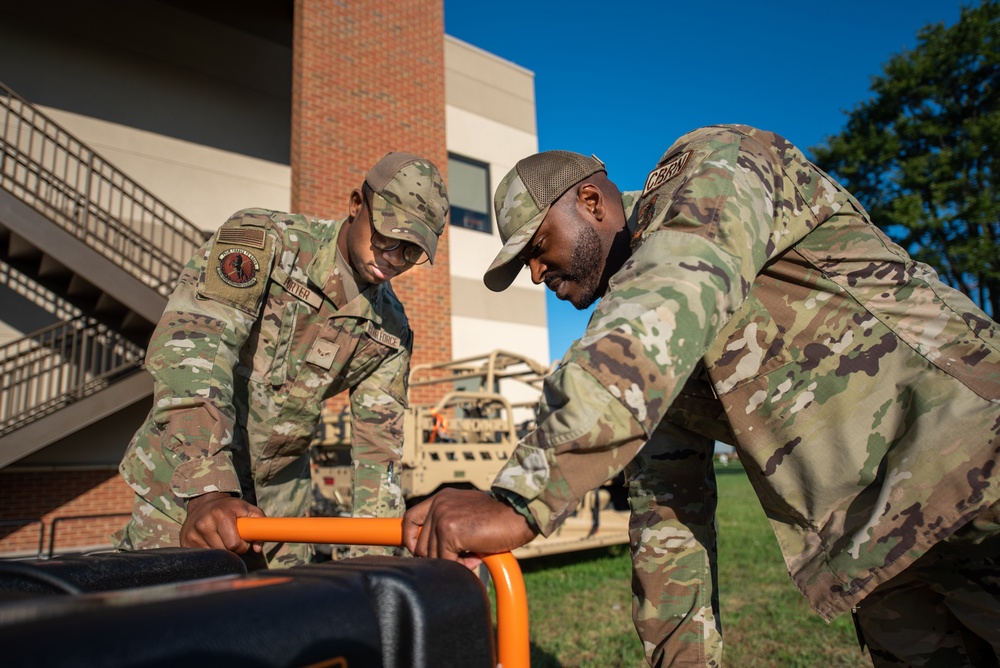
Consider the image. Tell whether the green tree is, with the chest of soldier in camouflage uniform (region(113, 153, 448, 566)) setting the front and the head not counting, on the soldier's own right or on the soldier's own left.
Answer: on the soldier's own left

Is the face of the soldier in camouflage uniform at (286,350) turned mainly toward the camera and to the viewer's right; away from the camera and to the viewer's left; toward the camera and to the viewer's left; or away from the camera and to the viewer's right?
toward the camera and to the viewer's right

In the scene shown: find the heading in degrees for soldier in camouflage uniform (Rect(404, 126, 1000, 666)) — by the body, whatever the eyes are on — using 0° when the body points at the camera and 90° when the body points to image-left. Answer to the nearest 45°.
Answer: approximately 90°

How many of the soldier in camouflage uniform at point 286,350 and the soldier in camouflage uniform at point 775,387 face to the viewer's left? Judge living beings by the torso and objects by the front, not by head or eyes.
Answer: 1

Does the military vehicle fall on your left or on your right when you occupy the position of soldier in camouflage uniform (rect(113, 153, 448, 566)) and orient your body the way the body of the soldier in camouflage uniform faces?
on your left

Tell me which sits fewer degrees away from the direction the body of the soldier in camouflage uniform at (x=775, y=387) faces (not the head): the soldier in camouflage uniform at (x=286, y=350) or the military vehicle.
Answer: the soldier in camouflage uniform

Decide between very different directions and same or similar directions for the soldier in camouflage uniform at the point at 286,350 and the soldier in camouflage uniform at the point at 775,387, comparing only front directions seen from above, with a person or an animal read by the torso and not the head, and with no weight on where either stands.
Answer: very different directions

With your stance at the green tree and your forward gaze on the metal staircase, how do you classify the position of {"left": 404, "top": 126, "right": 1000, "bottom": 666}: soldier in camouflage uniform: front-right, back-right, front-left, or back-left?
front-left

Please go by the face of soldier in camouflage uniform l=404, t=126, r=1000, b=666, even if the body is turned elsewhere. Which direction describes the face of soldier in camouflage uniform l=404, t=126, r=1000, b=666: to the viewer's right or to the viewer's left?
to the viewer's left

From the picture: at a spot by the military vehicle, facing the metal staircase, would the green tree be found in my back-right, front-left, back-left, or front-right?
back-right

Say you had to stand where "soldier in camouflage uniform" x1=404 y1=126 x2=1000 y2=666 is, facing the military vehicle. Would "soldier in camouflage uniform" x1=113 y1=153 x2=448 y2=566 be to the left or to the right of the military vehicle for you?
left

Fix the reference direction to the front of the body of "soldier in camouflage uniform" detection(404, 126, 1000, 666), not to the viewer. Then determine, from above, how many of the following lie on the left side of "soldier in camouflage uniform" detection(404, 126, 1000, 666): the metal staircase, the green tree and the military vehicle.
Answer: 0

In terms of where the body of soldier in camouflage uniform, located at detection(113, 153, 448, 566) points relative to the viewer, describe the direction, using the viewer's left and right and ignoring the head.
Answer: facing the viewer and to the right of the viewer

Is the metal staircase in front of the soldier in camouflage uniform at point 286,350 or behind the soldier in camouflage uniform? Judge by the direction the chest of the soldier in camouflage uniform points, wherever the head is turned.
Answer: behind

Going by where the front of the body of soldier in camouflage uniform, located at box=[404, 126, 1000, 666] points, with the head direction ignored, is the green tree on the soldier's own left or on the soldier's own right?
on the soldier's own right
